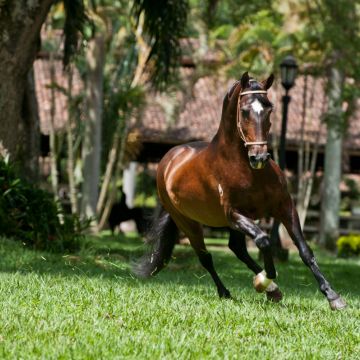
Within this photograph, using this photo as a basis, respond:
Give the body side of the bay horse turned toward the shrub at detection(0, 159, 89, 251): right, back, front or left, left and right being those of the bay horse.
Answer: back

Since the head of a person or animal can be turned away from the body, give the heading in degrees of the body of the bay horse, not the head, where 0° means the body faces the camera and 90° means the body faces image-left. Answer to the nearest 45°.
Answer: approximately 315°

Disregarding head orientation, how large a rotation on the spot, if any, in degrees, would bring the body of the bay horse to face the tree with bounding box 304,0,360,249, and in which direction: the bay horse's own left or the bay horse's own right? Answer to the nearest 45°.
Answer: approximately 135° to the bay horse's own left
